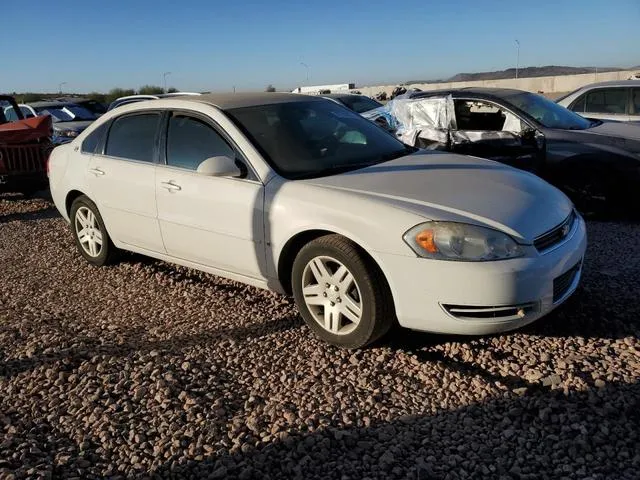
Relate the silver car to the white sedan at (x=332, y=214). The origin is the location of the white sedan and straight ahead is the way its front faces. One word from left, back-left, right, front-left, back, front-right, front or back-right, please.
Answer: left

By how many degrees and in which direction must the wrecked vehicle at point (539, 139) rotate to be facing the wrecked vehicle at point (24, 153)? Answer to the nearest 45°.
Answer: approximately 135° to its right

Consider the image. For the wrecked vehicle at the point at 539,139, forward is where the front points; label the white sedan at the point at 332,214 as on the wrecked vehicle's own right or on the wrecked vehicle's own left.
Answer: on the wrecked vehicle's own right

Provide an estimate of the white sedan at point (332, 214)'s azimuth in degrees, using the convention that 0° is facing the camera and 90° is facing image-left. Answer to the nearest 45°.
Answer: approximately 315°

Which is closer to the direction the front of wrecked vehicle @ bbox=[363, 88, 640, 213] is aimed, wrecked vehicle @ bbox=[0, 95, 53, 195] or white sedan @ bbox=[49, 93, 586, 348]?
the white sedan

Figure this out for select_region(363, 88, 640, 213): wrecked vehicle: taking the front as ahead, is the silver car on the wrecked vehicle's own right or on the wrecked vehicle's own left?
on the wrecked vehicle's own left

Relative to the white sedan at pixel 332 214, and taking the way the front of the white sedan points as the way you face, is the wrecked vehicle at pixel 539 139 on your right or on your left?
on your left

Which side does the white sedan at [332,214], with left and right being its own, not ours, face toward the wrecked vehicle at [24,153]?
back

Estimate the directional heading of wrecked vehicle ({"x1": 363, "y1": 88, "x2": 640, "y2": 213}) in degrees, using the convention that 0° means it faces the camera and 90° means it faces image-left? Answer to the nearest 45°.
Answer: approximately 315°

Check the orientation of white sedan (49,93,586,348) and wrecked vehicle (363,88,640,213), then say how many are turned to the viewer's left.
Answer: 0
